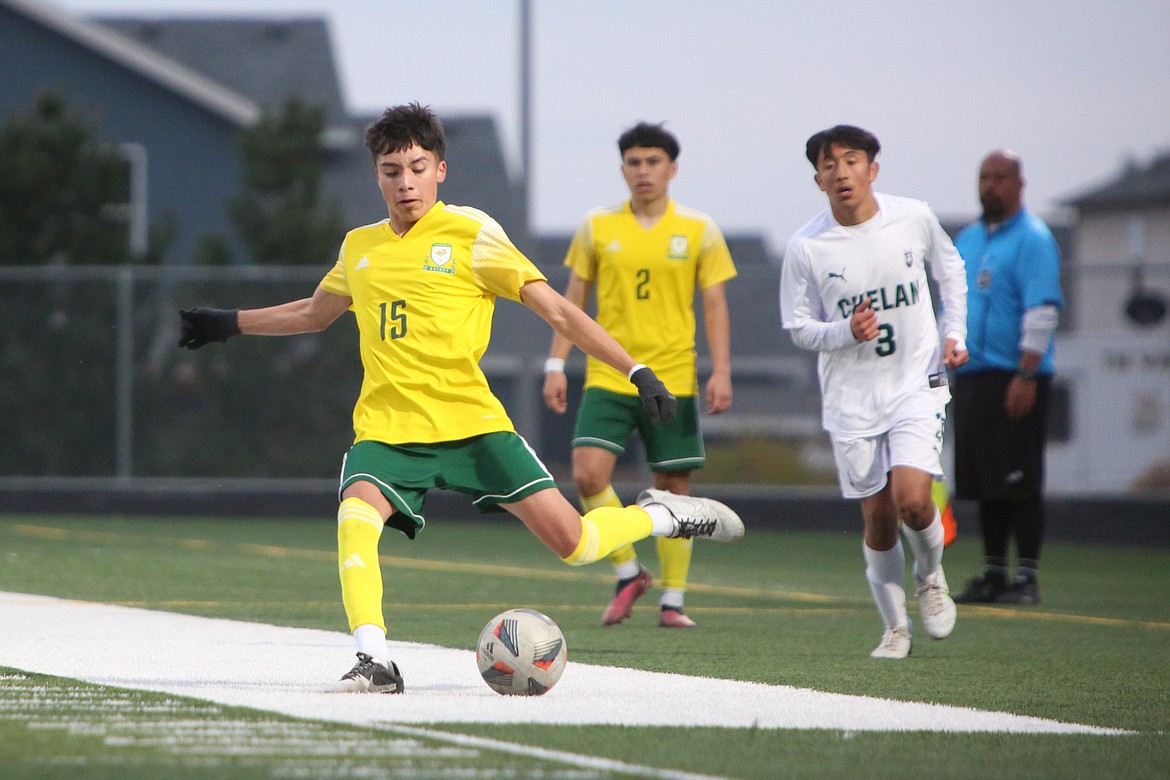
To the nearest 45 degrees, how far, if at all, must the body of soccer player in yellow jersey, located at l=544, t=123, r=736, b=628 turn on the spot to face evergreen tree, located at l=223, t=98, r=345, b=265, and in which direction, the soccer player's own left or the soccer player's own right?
approximately 180°

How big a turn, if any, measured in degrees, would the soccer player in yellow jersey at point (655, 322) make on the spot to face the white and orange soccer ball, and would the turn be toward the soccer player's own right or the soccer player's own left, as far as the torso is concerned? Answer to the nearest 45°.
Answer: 0° — they already face it

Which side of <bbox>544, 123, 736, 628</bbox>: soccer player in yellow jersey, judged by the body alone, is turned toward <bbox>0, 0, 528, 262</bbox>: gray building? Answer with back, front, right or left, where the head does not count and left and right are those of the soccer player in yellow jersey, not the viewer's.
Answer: back

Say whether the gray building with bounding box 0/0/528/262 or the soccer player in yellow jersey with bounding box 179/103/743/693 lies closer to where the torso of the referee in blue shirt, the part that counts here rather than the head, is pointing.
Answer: the soccer player in yellow jersey

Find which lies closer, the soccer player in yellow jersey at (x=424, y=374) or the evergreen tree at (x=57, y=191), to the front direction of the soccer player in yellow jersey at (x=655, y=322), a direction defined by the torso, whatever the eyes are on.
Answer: the soccer player in yellow jersey

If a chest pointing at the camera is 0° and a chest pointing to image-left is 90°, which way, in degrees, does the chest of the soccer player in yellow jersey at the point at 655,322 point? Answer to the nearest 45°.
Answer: approximately 0°

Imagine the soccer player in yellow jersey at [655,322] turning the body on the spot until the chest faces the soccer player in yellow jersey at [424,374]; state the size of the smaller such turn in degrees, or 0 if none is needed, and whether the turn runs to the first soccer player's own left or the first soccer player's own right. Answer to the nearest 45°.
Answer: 0° — they already face them
